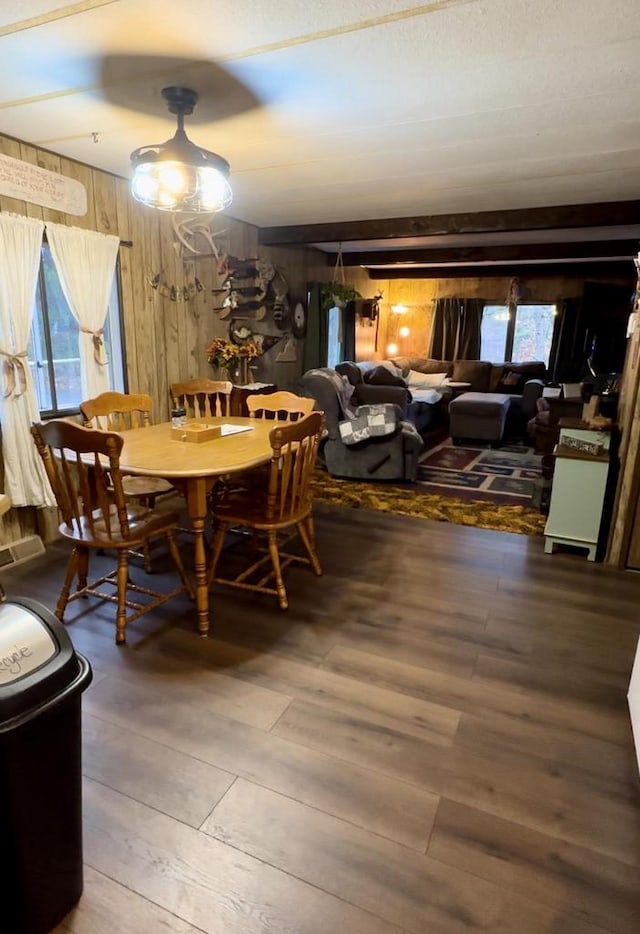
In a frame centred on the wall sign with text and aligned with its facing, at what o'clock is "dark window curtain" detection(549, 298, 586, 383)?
The dark window curtain is roughly at 10 o'clock from the wall sign with text.

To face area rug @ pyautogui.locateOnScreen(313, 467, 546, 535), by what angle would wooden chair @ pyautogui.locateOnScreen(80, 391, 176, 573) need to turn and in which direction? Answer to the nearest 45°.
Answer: approximately 45° to its left

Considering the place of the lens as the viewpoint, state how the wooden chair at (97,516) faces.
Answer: facing away from the viewer and to the right of the viewer

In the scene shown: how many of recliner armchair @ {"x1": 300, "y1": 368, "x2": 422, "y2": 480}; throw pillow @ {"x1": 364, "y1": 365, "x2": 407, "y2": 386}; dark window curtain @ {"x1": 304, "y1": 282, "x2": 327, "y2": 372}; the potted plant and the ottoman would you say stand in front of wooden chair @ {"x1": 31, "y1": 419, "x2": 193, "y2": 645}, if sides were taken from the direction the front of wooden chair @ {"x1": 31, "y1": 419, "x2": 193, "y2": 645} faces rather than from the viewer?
5

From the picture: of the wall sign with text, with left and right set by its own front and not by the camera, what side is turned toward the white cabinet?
front

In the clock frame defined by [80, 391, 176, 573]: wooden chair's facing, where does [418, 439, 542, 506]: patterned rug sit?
The patterned rug is roughly at 10 o'clock from the wooden chair.

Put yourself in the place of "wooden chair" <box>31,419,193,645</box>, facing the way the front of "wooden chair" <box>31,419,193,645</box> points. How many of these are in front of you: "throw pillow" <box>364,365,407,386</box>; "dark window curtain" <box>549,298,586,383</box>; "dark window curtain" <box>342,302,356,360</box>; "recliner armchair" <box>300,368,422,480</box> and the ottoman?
5

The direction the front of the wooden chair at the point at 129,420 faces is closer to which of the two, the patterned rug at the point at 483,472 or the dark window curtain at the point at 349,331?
the patterned rug

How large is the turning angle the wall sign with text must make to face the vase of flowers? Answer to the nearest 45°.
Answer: approximately 90° to its left

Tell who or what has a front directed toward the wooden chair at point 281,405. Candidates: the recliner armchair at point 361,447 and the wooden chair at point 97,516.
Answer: the wooden chair at point 97,516

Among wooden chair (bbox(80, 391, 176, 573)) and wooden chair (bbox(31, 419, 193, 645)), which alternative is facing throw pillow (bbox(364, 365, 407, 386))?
wooden chair (bbox(31, 419, 193, 645))

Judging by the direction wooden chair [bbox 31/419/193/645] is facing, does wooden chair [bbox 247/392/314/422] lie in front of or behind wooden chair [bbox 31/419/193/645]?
in front

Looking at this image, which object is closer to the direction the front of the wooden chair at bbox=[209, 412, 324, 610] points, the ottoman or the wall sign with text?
the wall sign with text

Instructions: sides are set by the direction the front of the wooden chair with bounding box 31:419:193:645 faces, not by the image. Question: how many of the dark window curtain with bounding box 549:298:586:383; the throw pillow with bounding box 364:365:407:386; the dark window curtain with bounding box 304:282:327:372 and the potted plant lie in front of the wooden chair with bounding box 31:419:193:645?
4
